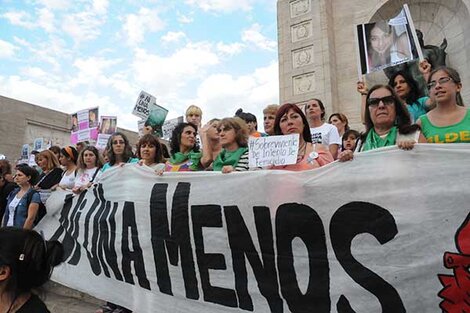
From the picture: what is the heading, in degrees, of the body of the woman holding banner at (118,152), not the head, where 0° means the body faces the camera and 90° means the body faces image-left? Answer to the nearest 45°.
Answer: approximately 0°

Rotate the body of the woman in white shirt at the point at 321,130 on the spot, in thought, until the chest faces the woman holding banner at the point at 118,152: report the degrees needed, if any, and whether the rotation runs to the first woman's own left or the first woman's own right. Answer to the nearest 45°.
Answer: approximately 45° to the first woman's own right

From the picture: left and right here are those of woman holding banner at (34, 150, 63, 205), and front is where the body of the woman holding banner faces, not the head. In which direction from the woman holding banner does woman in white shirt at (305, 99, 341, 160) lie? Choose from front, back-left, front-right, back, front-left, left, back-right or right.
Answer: left

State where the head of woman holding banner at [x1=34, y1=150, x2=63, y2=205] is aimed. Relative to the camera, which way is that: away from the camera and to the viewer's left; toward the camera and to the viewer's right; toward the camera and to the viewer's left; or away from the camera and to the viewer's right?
toward the camera and to the viewer's left

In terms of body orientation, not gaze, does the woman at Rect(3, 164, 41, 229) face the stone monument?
no

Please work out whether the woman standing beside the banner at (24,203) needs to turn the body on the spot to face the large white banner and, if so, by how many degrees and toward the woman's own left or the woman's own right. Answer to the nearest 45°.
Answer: approximately 90° to the woman's own left

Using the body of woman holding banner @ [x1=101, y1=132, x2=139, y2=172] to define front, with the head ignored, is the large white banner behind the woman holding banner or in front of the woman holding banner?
in front

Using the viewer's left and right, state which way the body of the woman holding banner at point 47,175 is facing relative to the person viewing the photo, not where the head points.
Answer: facing the viewer and to the left of the viewer

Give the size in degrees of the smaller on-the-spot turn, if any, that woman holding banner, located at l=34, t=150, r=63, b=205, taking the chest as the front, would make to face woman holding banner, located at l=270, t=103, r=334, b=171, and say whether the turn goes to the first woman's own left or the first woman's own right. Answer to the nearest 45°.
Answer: approximately 90° to the first woman's own left

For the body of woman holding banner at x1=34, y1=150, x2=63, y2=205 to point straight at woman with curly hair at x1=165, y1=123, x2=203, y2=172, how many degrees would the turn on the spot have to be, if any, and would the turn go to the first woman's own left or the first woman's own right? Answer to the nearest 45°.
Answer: approximately 90° to the first woman's own left

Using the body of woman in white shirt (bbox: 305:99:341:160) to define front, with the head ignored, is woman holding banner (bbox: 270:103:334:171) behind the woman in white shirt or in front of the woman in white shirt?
in front

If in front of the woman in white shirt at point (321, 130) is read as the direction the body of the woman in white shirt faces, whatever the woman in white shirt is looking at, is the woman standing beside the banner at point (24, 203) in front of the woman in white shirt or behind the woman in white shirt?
in front

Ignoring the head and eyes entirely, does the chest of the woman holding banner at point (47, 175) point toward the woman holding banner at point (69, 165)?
no
